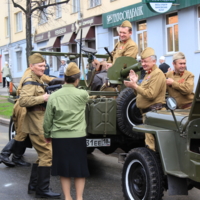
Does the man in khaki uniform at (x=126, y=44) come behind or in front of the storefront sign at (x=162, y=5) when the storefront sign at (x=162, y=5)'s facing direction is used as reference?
in front

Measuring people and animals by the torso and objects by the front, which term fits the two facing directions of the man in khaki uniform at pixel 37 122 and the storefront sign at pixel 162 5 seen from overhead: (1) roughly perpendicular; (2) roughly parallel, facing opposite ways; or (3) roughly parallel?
roughly perpendicular

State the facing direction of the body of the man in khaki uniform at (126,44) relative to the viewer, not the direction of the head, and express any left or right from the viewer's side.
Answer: facing the viewer and to the left of the viewer

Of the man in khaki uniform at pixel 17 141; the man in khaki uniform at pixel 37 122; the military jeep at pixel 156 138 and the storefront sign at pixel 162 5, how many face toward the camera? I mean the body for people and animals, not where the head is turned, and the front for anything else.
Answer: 1

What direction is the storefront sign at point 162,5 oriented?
toward the camera

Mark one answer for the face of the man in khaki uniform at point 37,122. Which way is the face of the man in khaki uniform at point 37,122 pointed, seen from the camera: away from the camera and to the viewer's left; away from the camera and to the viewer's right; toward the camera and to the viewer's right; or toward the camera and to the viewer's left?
toward the camera and to the viewer's right

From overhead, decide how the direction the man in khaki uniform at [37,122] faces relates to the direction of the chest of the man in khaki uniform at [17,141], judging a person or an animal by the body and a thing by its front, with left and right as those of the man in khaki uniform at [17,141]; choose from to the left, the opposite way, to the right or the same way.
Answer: the same way

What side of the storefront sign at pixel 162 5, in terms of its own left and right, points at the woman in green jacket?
front

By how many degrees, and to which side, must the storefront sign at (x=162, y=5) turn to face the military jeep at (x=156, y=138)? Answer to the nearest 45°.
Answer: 0° — it already faces it

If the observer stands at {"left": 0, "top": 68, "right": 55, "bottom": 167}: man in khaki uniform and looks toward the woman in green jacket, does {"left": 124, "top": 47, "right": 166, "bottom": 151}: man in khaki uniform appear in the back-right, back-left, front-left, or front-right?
front-left

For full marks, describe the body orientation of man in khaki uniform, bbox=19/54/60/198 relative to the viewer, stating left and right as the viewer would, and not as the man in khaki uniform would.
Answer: facing to the right of the viewer

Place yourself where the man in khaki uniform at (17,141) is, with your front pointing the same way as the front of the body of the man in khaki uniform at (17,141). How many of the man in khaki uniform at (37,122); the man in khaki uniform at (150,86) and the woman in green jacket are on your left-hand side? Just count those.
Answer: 0
